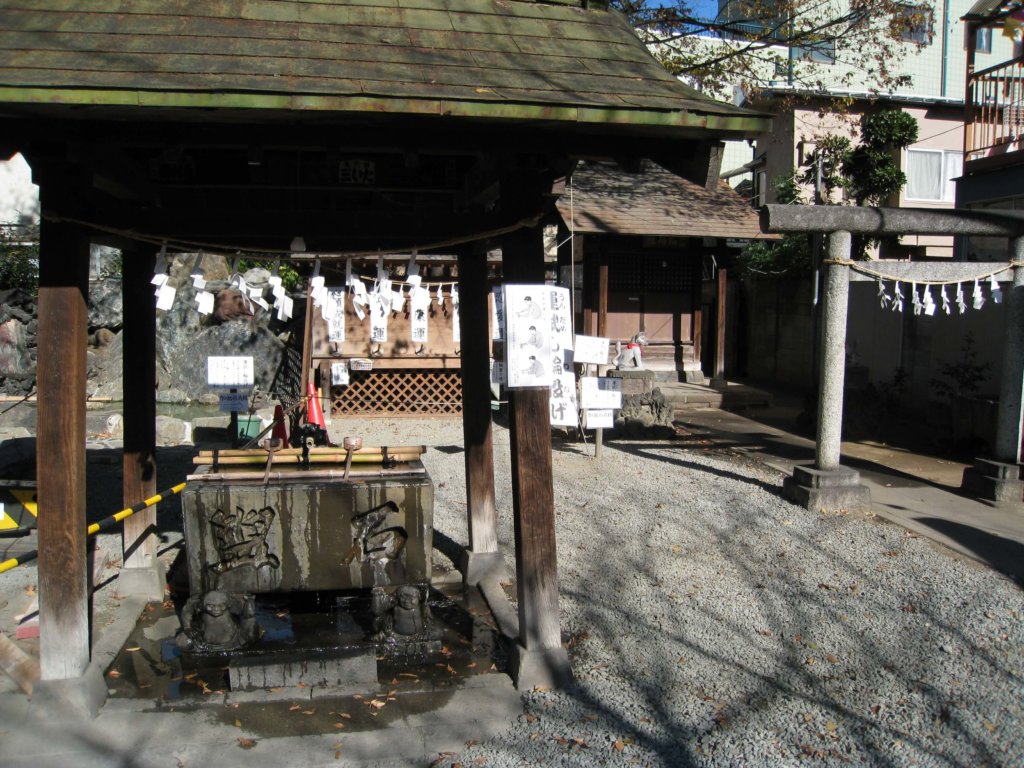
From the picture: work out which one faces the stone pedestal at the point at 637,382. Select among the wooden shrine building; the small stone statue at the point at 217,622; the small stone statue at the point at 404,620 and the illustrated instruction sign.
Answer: the wooden shrine building

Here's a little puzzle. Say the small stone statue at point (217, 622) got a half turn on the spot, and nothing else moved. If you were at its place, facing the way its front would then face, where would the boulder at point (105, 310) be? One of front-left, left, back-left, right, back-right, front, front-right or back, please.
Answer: front

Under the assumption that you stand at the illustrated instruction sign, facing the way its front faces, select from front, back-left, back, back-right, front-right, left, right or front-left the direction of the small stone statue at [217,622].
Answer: right

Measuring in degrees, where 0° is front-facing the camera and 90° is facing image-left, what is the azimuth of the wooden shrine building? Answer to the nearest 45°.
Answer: approximately 0°

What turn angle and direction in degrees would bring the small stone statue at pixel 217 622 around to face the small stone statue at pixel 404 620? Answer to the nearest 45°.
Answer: approximately 90° to its left

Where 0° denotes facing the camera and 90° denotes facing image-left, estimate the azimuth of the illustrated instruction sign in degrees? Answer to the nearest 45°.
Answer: approximately 0°

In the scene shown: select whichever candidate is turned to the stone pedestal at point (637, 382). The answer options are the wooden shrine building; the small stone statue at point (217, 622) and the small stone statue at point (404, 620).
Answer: the wooden shrine building

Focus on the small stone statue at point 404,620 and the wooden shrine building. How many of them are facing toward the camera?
2

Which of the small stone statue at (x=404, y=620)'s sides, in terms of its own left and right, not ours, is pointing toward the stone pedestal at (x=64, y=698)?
right

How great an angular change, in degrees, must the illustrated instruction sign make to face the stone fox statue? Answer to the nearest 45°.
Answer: approximately 180°

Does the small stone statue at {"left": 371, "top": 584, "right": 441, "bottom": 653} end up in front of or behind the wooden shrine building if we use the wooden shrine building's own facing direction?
in front

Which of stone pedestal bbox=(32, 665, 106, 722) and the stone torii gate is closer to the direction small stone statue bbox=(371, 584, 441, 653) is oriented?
the stone pedestal
